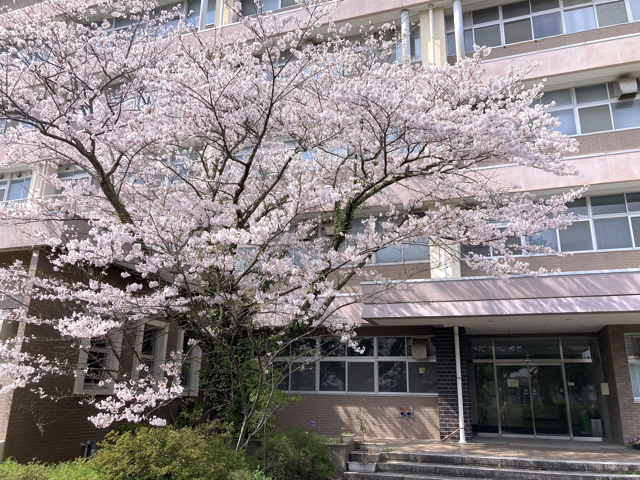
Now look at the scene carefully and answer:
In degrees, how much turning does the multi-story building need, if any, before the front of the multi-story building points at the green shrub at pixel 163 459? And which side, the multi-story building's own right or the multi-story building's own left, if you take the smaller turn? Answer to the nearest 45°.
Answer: approximately 45° to the multi-story building's own right

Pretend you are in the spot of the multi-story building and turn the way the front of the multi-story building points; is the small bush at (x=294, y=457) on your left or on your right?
on your right

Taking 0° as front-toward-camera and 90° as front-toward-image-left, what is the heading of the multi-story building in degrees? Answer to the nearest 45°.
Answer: approximately 0°

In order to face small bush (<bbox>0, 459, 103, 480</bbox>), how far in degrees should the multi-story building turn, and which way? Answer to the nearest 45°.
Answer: approximately 45° to its right

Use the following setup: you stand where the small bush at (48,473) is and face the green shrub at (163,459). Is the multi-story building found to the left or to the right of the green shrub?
left
